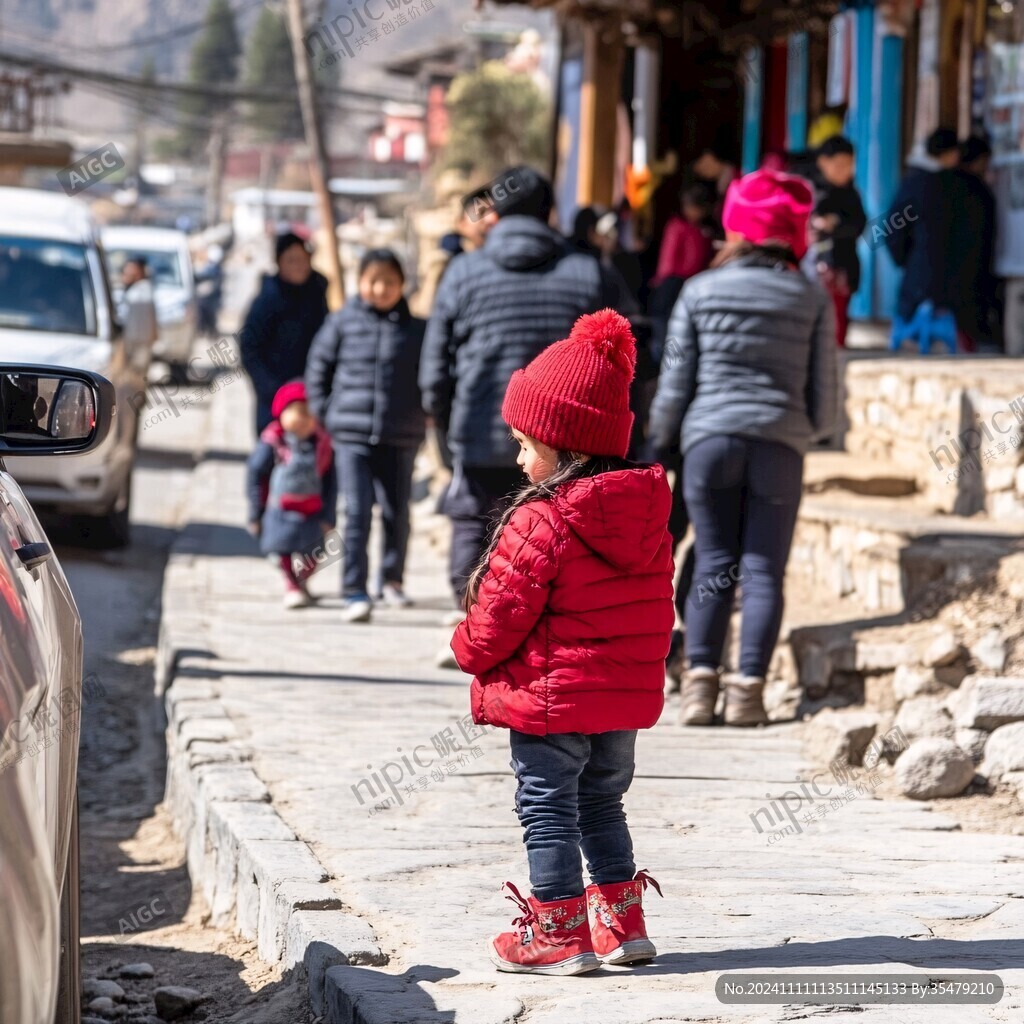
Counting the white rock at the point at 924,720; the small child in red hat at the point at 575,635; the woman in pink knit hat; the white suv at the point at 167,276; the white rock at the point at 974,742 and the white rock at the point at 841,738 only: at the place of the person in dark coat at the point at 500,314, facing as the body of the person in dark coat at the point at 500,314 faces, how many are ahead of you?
1

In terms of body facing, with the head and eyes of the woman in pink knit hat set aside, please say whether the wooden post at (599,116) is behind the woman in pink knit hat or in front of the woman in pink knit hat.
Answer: in front

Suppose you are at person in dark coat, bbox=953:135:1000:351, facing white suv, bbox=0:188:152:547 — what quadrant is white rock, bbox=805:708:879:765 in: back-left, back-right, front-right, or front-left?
front-left

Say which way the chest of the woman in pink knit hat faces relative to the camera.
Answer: away from the camera

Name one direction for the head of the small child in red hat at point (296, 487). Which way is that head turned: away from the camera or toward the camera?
toward the camera

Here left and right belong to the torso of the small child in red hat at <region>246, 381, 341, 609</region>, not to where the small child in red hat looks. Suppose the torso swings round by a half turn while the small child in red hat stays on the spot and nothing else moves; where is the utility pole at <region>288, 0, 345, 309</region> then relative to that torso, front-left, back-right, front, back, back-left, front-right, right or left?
front

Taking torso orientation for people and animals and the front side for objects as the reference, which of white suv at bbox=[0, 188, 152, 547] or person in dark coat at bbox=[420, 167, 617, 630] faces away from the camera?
the person in dark coat

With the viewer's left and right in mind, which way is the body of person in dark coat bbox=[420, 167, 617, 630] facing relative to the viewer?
facing away from the viewer

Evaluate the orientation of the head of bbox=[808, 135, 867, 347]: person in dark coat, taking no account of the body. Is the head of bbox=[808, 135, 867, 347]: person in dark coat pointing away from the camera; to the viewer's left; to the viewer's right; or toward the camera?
toward the camera

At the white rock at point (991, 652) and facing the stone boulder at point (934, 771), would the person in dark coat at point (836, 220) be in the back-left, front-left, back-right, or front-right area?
back-right

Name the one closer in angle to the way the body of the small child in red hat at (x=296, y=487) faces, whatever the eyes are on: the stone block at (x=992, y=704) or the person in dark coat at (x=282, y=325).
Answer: the stone block

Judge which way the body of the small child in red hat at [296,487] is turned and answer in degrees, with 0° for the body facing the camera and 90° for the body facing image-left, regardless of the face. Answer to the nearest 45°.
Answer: approximately 0°

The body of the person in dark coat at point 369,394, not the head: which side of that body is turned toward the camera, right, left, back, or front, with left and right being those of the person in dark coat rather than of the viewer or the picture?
front

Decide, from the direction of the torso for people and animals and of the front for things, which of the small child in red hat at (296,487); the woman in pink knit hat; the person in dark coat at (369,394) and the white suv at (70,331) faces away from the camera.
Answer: the woman in pink knit hat

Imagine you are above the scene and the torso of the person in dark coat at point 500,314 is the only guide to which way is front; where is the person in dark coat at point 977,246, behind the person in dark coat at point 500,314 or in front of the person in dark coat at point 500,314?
in front

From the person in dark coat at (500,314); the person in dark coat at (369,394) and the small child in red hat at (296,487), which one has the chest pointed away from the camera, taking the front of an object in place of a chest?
the person in dark coat at (500,314)

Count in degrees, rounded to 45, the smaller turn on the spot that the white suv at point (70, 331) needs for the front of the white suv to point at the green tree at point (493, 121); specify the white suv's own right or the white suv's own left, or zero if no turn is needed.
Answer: approximately 180°

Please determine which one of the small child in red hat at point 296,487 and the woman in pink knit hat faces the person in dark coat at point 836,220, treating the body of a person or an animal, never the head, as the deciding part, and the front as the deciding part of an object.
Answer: the woman in pink knit hat

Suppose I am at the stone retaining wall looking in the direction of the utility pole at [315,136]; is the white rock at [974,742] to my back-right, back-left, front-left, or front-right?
back-left

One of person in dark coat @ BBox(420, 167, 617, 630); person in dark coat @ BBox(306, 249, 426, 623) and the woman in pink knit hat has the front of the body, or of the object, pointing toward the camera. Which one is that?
person in dark coat @ BBox(306, 249, 426, 623)

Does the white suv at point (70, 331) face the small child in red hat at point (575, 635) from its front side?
yes
